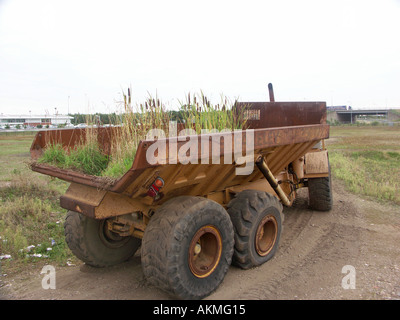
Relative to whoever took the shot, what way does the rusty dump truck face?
facing away from the viewer and to the right of the viewer
